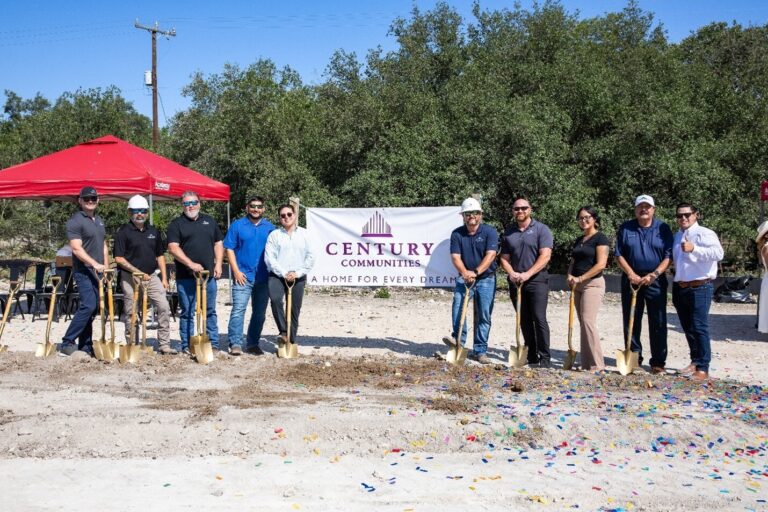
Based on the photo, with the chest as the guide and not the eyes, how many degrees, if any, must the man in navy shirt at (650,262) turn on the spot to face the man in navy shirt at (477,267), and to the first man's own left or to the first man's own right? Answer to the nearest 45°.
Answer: approximately 90° to the first man's own right

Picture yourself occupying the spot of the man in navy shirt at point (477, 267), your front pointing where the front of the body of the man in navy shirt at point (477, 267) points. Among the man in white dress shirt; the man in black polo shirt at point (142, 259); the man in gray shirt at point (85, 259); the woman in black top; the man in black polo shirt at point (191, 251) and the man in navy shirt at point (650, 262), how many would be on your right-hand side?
3

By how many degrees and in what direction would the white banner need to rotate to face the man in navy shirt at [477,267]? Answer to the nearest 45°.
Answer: approximately 45° to its left

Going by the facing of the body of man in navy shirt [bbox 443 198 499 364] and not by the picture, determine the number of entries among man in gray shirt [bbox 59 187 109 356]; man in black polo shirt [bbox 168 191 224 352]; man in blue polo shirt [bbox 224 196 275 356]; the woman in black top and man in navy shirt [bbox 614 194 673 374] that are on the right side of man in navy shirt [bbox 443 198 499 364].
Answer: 3

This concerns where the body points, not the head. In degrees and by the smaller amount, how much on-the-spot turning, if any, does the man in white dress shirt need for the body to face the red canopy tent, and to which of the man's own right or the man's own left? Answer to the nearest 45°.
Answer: approximately 45° to the man's own right

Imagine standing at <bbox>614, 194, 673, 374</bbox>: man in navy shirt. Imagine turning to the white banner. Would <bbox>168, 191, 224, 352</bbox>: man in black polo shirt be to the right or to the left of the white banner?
left

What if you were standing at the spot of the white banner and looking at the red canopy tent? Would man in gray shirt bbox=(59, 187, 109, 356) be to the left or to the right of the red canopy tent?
left

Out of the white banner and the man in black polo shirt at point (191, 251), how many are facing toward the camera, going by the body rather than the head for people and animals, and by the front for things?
2

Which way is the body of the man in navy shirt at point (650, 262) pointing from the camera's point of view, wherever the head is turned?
toward the camera

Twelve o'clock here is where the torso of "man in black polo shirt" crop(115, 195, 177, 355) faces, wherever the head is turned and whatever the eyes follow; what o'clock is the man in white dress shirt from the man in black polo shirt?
The man in white dress shirt is roughly at 10 o'clock from the man in black polo shirt.

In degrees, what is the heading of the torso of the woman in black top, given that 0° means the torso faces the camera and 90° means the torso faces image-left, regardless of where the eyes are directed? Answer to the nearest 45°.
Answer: approximately 45°

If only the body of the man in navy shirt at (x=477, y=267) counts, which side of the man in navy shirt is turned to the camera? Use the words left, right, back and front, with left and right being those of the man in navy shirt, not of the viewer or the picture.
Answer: front

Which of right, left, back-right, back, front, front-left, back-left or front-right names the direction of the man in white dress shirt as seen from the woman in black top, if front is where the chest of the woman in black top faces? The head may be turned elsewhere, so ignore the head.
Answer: back-left

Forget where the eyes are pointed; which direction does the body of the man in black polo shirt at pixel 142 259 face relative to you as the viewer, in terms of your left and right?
facing the viewer
